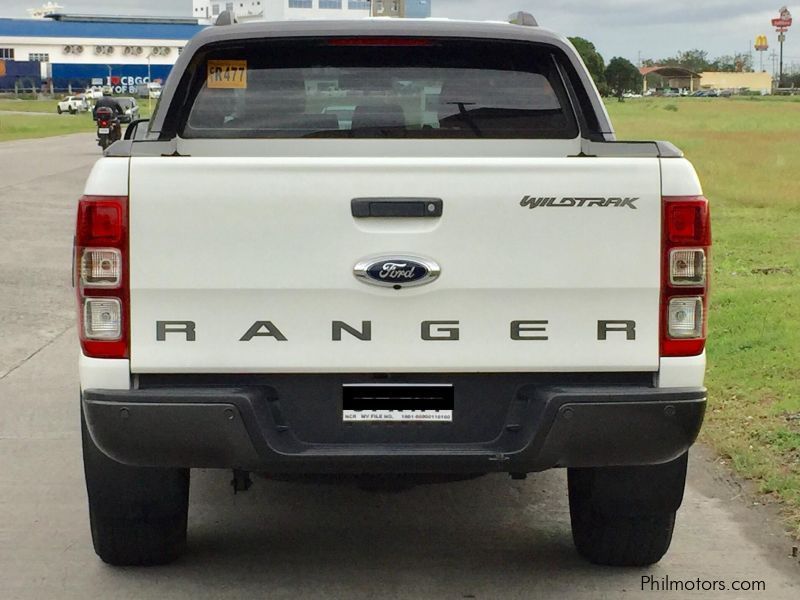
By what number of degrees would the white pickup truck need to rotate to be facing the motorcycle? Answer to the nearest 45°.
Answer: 0° — it already faces it

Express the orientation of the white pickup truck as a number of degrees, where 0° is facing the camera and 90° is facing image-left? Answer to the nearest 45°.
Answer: approximately 180°
